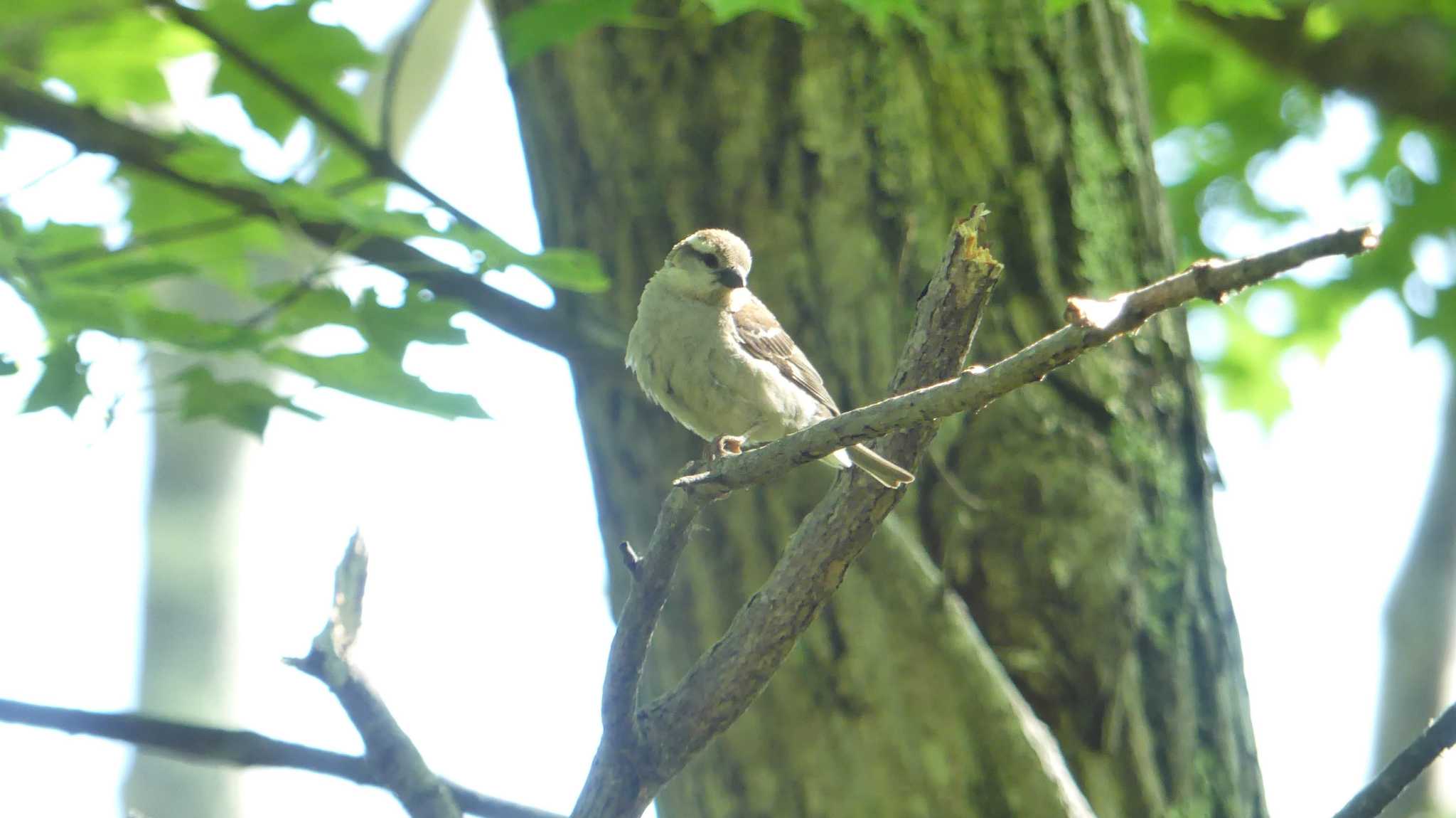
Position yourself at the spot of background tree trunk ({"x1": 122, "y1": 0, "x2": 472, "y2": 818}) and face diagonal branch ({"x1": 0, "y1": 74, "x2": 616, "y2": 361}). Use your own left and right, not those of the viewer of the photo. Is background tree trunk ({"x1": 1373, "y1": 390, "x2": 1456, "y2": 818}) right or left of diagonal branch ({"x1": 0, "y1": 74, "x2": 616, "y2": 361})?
left

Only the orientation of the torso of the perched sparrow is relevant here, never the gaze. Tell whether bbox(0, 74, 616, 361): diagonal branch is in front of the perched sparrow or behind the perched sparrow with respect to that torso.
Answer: in front

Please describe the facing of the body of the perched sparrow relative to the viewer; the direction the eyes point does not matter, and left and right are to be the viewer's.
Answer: facing the viewer and to the left of the viewer

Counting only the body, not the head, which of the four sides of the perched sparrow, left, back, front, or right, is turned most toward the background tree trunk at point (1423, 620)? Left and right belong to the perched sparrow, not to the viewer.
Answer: back

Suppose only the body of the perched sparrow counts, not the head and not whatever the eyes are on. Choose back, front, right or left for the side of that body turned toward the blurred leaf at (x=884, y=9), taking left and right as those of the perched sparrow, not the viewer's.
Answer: left

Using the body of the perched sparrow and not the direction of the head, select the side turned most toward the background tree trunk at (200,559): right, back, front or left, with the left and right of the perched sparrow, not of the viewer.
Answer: right

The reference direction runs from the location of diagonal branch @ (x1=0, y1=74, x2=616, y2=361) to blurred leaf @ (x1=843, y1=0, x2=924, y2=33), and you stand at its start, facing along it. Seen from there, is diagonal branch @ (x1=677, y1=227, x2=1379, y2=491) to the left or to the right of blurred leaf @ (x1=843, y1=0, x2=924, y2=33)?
right
